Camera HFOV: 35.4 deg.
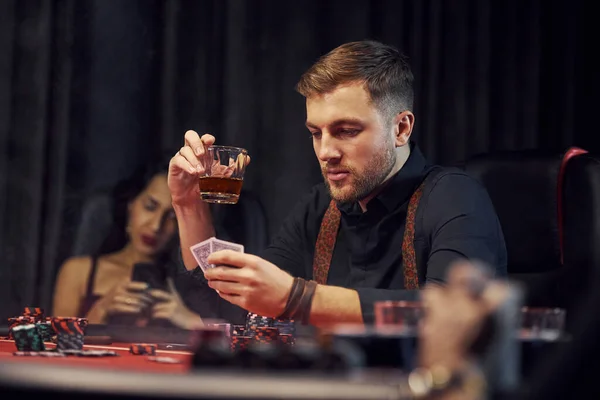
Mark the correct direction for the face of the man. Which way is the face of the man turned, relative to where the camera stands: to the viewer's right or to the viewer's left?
to the viewer's left

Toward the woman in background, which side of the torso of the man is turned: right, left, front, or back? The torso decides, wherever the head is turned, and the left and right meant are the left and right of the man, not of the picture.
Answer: right

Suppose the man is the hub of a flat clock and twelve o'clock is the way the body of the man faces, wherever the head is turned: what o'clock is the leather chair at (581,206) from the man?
The leather chair is roughly at 8 o'clock from the man.

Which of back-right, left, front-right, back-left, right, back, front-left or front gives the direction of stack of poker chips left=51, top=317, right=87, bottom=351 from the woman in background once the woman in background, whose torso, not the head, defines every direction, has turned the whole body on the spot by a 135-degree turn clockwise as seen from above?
left

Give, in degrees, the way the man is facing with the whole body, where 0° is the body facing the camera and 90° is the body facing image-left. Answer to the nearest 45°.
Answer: approximately 45°

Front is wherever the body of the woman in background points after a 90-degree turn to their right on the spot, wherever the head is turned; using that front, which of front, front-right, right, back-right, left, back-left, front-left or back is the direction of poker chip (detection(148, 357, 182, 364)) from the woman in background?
front-left

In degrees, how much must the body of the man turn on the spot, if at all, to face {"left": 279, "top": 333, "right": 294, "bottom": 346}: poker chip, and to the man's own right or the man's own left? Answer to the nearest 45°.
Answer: approximately 45° to the man's own left

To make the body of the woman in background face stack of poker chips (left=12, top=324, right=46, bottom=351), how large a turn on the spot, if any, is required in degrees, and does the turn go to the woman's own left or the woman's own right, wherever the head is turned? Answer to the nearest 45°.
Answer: approximately 45° to the woman's own right
